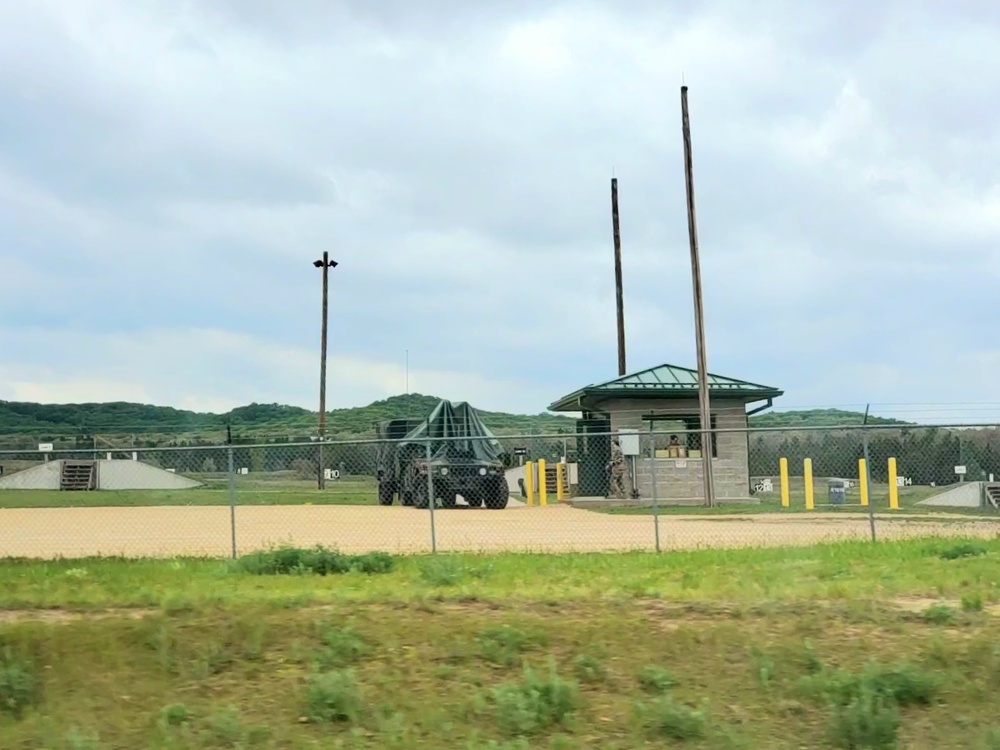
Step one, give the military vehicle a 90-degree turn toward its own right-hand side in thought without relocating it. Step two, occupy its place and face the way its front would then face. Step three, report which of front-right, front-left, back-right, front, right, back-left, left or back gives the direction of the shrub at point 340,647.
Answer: front-left

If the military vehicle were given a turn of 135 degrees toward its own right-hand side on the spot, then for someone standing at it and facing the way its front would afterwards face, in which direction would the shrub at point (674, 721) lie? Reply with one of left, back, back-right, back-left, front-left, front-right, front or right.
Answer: left

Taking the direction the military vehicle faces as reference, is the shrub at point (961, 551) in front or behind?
in front

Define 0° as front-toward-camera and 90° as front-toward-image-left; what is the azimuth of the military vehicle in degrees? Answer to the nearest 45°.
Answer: approximately 315°

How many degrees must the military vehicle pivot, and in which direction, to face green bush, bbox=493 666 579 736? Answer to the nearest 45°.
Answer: approximately 45° to its right

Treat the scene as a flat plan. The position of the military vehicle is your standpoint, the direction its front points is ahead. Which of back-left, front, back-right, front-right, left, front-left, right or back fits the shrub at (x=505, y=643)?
front-right

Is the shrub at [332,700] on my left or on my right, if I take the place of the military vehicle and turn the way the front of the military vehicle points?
on my right

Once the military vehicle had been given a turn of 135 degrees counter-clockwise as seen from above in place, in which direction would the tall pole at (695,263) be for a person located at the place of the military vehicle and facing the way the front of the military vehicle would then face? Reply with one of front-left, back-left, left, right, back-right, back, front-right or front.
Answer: right

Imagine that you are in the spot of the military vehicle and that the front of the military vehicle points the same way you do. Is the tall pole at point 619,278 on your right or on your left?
on your left

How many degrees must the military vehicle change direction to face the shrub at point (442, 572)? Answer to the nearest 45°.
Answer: approximately 45° to its right

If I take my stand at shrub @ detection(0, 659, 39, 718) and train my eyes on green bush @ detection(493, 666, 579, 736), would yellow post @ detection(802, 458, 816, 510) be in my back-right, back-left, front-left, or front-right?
front-left

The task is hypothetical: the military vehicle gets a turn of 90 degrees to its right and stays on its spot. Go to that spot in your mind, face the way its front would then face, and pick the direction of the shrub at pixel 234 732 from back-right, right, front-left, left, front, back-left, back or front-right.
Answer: front-left

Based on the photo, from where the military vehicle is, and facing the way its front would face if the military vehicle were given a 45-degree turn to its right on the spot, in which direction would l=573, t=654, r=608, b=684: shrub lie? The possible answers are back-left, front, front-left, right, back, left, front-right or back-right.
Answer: front
